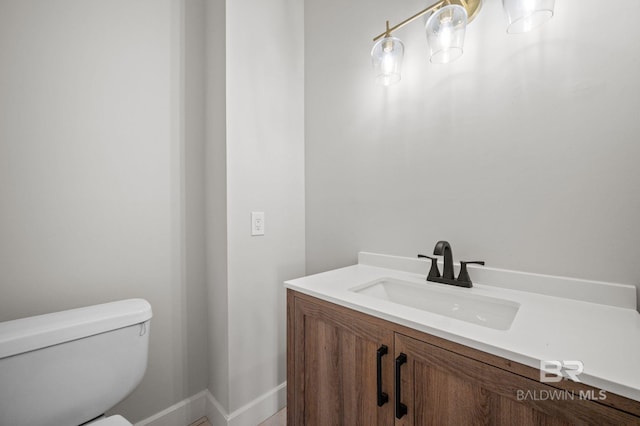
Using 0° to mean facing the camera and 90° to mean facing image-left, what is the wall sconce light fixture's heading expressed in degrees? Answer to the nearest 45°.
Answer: approximately 45°

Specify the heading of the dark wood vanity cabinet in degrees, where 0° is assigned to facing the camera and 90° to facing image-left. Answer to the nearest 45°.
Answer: approximately 45°

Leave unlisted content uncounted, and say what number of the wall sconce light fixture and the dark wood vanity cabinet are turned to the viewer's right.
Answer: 0
